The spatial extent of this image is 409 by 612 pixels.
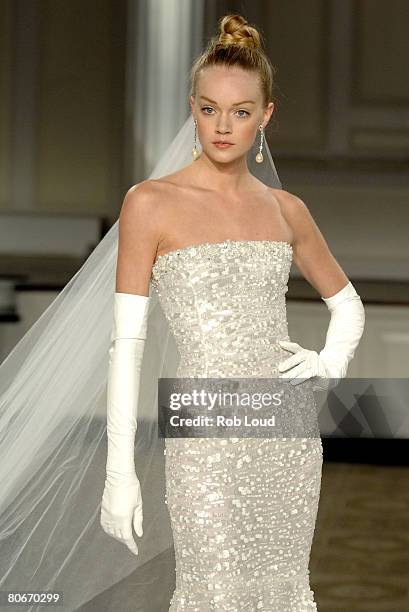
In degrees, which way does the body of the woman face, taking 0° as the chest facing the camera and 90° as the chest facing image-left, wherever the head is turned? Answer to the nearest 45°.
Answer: approximately 0°
